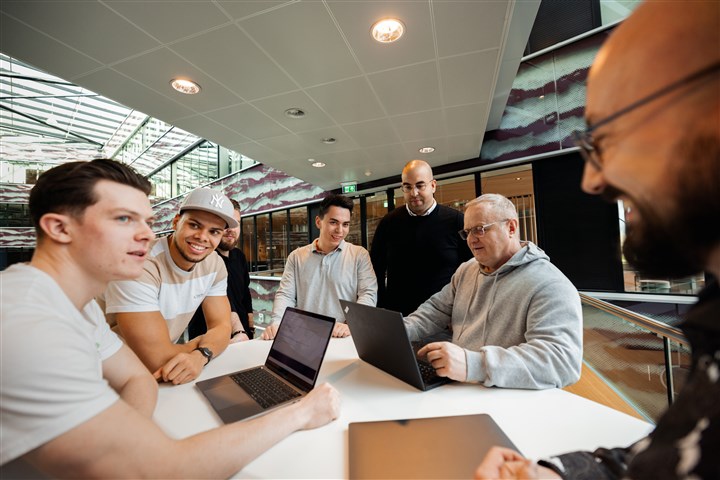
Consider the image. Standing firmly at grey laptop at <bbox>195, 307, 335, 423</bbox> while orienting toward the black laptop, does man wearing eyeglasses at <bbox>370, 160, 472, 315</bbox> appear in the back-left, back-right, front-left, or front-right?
front-left

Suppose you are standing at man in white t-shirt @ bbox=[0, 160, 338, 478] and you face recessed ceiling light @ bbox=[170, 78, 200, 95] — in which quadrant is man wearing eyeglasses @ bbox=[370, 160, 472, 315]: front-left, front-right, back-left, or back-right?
front-right

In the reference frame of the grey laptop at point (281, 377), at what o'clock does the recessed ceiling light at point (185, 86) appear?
The recessed ceiling light is roughly at 4 o'clock from the grey laptop.

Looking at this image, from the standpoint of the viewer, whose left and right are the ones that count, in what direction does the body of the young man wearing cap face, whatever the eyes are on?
facing the viewer and to the right of the viewer

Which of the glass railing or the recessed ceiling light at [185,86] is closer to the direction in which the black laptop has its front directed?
the glass railing

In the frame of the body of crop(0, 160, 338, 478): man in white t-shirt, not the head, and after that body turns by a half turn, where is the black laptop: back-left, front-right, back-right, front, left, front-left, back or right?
back

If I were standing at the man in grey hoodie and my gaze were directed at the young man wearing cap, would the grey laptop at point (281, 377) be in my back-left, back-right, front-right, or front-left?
front-left

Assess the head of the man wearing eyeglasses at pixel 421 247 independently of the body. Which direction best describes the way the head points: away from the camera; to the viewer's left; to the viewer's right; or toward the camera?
toward the camera

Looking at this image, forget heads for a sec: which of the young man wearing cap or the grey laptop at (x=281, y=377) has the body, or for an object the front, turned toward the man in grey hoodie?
the young man wearing cap

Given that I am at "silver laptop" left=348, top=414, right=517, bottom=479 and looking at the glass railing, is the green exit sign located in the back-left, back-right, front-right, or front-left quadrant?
front-left

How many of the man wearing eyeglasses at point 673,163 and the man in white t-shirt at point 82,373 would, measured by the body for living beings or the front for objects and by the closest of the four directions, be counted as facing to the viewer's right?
1

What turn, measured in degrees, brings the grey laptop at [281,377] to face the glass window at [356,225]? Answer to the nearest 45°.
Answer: approximately 135° to its right

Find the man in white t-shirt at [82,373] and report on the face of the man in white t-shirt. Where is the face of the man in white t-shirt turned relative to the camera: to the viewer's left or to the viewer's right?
to the viewer's right

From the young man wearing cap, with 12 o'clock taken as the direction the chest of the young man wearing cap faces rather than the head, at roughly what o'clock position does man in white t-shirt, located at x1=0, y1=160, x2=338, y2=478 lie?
The man in white t-shirt is roughly at 2 o'clock from the young man wearing cap.

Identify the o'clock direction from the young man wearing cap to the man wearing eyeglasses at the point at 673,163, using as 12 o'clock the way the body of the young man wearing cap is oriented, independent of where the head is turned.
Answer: The man wearing eyeglasses is roughly at 1 o'clock from the young man wearing cap.

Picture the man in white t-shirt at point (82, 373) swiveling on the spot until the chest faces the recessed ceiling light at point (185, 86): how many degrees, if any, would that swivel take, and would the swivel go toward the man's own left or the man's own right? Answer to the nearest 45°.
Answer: approximately 90° to the man's own left

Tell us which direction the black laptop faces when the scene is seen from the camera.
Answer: facing away from the viewer and to the right of the viewer

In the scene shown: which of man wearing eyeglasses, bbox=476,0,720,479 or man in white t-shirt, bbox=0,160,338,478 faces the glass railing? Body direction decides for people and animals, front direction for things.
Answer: the man in white t-shirt

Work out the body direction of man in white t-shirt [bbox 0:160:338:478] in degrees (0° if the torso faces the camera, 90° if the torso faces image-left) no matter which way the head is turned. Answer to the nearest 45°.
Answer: approximately 270°
